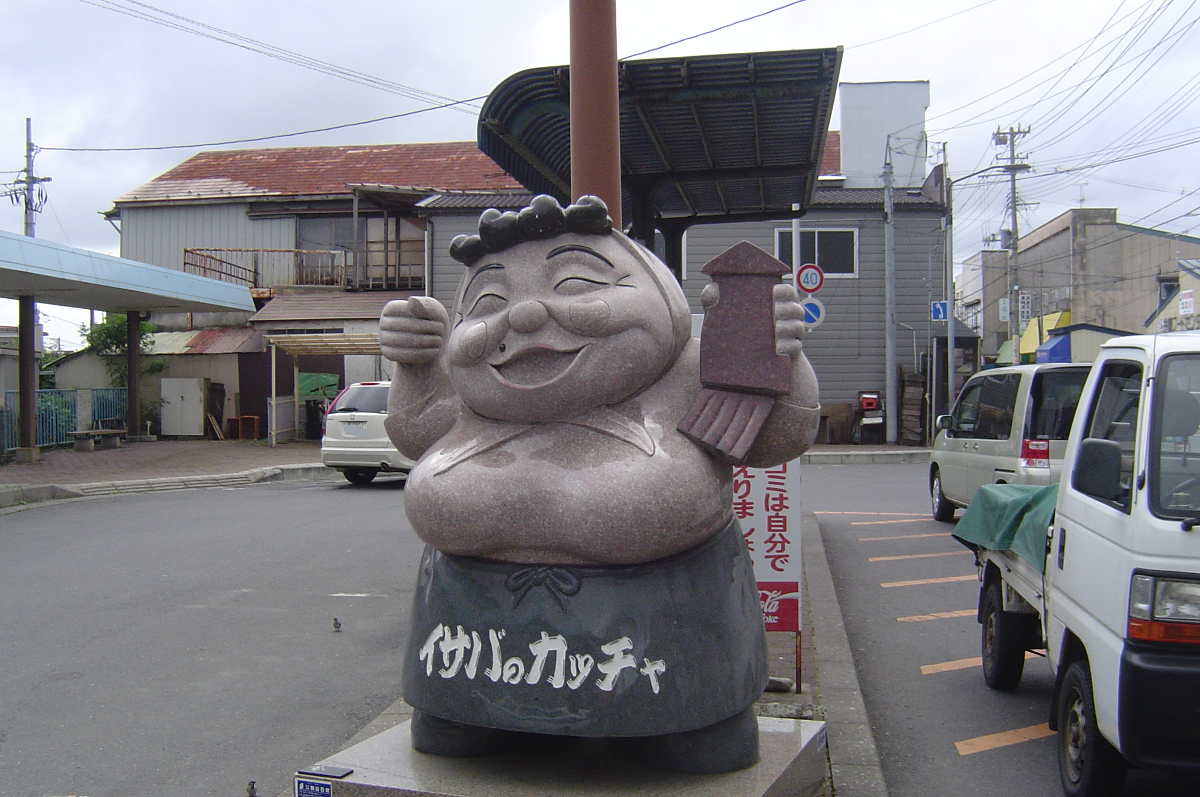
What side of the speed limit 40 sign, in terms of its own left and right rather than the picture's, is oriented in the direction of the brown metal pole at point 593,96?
front

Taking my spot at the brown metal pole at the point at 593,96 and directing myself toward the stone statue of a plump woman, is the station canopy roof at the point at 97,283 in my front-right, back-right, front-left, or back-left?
back-right

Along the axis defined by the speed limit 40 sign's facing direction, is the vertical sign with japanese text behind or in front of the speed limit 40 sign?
in front

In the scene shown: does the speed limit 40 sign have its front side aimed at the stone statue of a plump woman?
yes

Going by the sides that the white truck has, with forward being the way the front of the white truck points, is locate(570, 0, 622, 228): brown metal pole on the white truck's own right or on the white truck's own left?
on the white truck's own right

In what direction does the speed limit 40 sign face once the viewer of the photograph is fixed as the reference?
facing the viewer

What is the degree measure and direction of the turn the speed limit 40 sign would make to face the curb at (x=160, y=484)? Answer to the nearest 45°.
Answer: approximately 90° to its right

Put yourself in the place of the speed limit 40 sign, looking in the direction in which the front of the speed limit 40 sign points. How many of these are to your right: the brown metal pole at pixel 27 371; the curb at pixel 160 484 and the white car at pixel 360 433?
3

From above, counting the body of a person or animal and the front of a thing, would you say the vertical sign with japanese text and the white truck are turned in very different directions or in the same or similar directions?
same or similar directions

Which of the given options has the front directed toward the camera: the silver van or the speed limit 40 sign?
the speed limit 40 sign

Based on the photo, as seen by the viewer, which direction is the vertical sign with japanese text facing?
toward the camera

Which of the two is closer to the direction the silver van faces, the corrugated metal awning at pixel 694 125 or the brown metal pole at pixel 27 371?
the brown metal pole

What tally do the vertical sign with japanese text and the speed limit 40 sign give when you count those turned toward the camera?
2

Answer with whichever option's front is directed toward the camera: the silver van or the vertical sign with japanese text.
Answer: the vertical sign with japanese text

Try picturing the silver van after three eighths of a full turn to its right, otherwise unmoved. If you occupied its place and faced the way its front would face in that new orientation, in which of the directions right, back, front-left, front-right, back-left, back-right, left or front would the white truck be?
right

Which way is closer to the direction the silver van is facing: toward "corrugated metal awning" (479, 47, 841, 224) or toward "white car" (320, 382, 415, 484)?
the white car

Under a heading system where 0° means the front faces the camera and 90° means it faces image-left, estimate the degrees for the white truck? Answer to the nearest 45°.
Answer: approximately 315°

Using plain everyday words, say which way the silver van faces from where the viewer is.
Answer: facing away from the viewer and to the left of the viewer

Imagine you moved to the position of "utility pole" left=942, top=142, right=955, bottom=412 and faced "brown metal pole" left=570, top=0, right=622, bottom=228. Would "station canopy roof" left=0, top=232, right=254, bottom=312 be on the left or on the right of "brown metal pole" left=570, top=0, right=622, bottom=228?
right

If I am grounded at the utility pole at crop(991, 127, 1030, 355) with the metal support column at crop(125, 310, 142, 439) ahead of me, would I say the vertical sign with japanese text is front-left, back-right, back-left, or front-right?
front-left

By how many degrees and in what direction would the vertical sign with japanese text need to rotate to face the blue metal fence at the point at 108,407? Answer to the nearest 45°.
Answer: approximately 135° to its right
